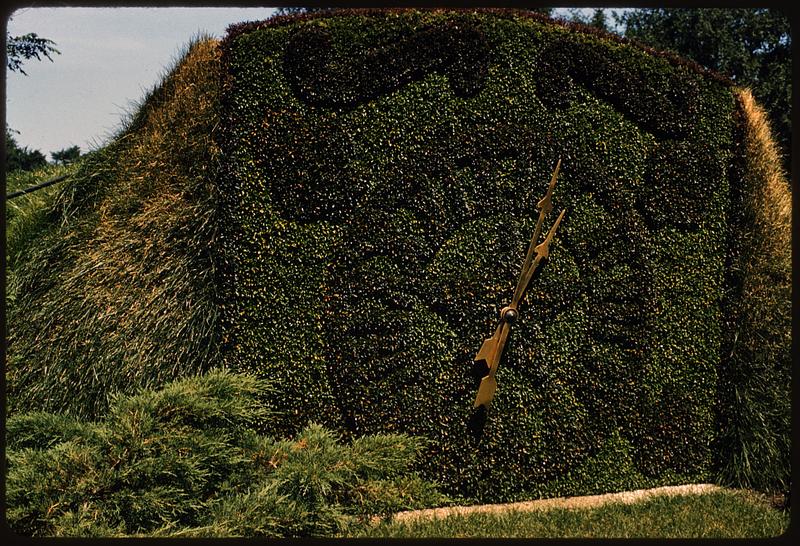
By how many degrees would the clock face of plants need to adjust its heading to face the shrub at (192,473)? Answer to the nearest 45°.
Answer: approximately 90° to its right

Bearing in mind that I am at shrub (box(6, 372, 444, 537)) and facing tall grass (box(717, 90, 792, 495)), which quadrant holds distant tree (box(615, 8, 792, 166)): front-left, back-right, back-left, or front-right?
front-left

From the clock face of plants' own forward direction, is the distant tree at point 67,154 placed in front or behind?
behind

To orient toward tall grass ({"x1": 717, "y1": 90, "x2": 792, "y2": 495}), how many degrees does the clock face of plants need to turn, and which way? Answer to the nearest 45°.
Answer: approximately 90° to its left

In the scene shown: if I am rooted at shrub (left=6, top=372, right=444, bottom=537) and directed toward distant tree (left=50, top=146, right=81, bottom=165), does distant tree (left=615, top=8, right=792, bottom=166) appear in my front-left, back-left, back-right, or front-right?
front-right

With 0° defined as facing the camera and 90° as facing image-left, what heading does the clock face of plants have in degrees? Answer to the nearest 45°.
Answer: approximately 315°

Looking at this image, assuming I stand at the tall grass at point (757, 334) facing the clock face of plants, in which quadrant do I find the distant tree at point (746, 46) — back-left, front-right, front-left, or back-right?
back-right

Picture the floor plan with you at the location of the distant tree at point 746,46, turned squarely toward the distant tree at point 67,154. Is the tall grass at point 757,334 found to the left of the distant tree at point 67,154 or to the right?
left

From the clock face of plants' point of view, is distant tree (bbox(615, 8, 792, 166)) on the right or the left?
on its left
